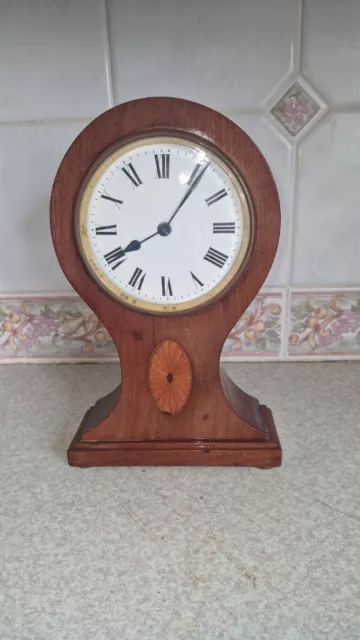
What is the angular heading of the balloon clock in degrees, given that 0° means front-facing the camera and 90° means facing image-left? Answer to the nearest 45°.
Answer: approximately 0°
